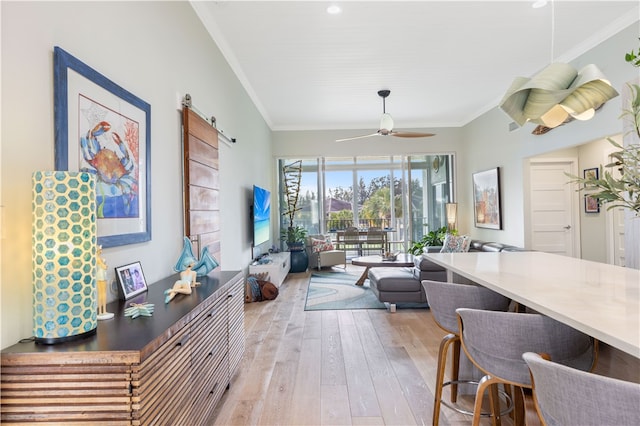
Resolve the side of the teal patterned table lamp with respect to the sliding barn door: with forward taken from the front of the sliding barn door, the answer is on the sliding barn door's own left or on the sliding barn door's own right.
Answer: on the sliding barn door's own right

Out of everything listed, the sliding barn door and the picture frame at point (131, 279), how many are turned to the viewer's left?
0

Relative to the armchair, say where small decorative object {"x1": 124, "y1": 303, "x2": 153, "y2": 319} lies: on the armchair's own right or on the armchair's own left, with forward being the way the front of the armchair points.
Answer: on the armchair's own right

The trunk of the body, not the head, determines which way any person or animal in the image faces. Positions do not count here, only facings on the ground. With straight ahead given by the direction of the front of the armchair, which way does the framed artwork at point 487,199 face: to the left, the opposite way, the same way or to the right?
to the right

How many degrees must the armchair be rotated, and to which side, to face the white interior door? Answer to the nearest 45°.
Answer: approximately 45° to its left

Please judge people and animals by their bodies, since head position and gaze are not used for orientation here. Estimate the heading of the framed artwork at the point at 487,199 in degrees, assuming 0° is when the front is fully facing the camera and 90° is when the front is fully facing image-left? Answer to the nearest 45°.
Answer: approximately 45°

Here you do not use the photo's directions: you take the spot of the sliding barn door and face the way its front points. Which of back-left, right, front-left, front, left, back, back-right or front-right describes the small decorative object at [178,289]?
front-right

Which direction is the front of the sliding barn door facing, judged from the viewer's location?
facing the viewer and to the right of the viewer

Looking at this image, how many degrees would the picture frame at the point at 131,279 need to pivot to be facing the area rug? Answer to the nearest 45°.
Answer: approximately 90° to its left

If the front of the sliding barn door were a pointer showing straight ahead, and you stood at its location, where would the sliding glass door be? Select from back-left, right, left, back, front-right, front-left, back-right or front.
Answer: left

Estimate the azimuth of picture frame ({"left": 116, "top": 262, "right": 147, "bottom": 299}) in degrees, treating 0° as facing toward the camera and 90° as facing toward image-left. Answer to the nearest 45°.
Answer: approximately 315°

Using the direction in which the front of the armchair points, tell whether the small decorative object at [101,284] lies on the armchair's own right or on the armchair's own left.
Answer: on the armchair's own right

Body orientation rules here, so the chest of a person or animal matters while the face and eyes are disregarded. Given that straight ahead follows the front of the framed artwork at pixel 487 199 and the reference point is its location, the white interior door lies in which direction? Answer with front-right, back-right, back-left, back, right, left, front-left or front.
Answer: back-left
